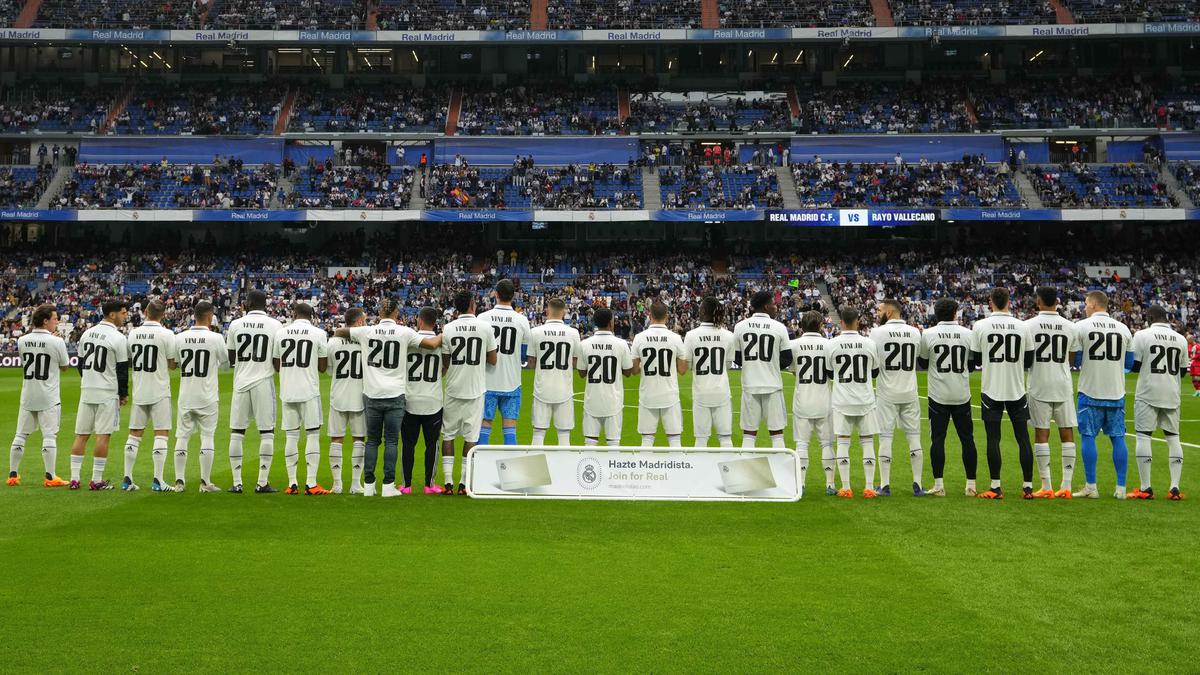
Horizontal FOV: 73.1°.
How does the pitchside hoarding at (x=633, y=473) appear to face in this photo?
toward the camera
